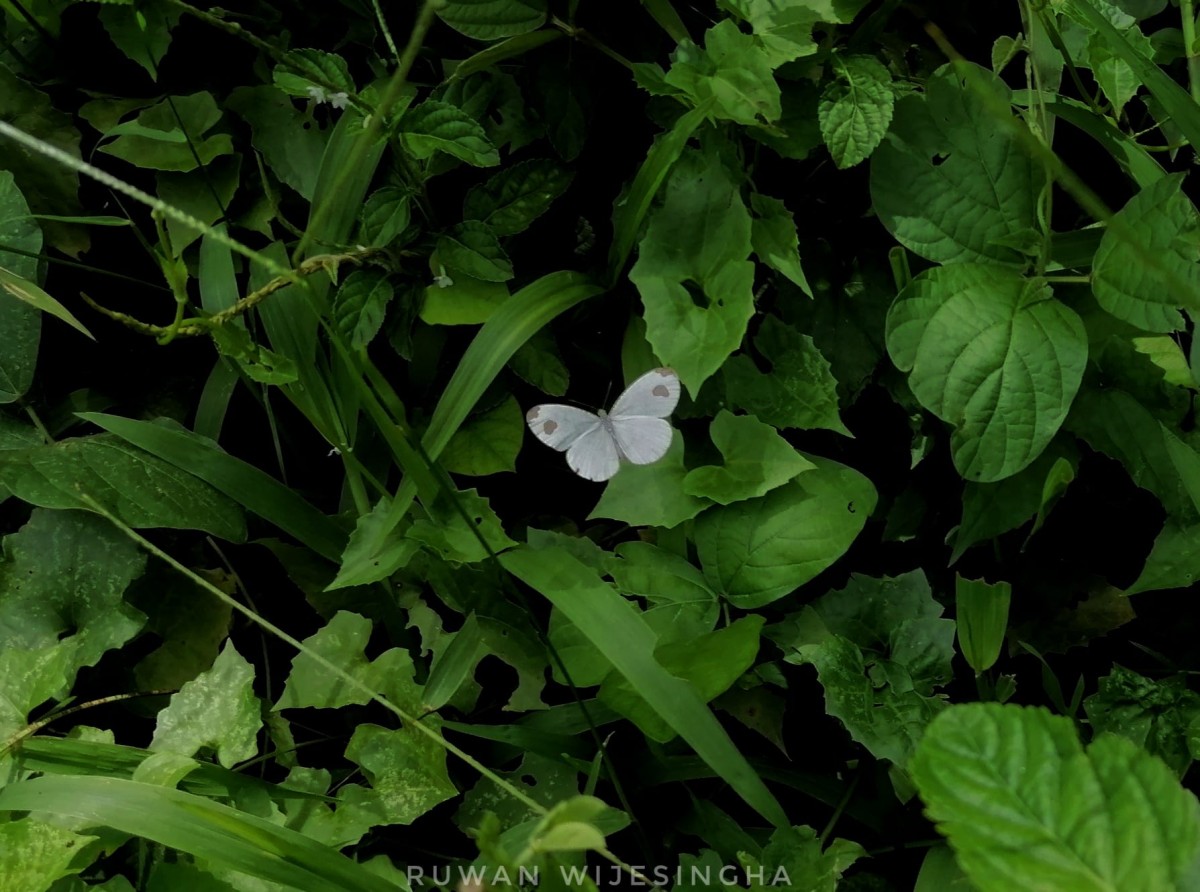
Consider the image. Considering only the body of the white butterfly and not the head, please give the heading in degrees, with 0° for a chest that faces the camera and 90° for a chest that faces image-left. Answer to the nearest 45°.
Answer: approximately 180°
